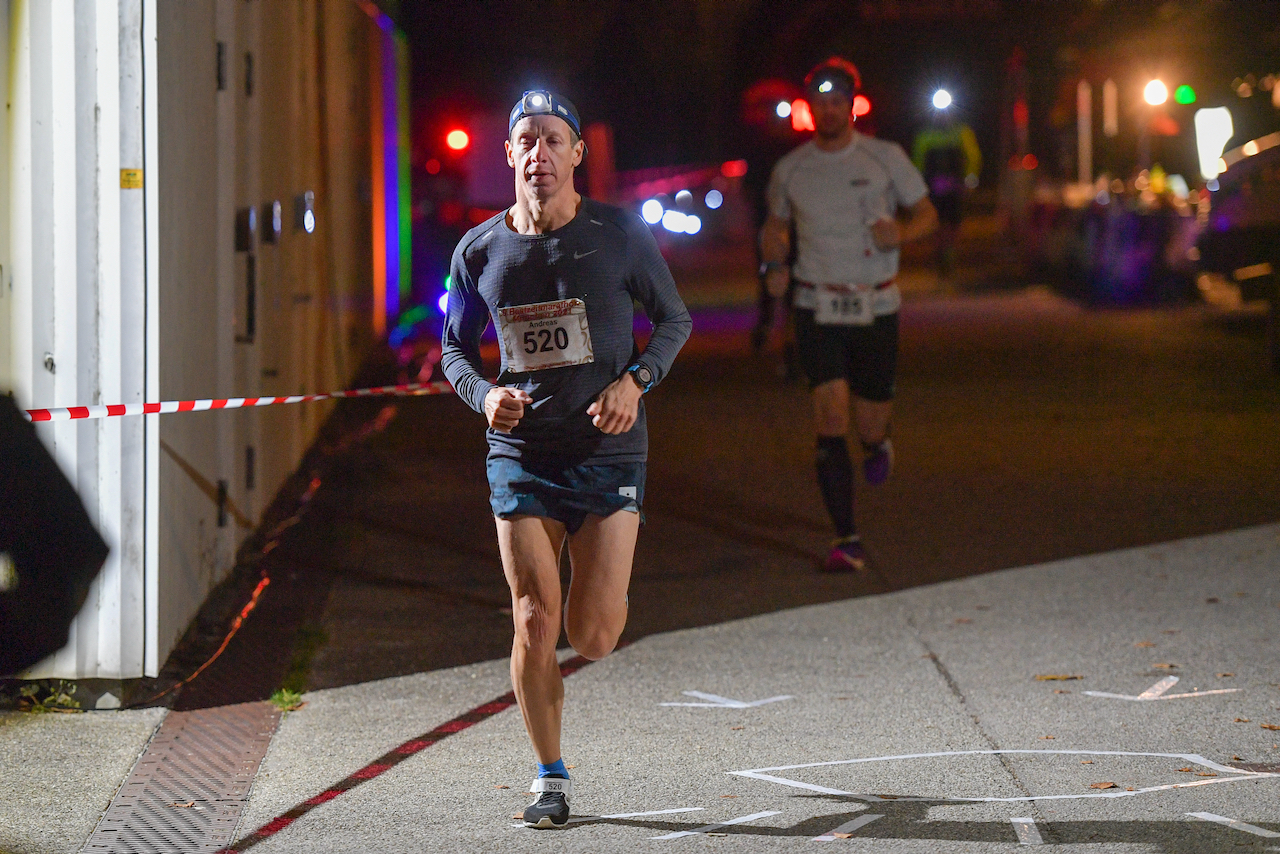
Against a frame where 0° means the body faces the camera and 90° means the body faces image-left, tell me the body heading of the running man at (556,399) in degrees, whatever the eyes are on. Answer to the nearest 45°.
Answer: approximately 0°

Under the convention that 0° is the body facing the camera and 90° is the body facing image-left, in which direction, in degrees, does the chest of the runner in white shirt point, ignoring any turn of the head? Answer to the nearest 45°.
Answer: approximately 0°

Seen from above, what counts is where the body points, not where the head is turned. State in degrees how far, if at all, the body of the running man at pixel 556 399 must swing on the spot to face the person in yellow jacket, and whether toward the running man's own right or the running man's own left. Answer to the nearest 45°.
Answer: approximately 180°

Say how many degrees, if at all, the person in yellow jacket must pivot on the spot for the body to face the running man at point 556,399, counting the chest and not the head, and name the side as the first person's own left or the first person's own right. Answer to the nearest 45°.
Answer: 0° — they already face them

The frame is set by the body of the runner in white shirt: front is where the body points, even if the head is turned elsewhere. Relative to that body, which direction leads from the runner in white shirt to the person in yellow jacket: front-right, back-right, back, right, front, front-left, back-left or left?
back
